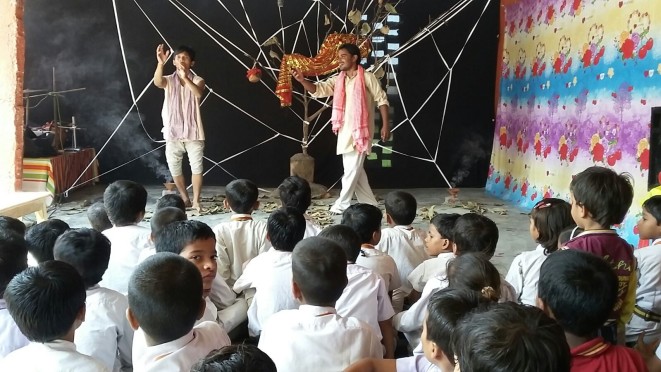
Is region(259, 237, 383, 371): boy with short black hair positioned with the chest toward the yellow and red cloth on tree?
yes

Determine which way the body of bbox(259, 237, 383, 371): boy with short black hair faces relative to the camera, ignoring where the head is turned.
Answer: away from the camera

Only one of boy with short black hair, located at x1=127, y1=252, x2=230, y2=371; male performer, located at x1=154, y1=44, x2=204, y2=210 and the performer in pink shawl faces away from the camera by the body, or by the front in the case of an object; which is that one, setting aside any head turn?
the boy with short black hair

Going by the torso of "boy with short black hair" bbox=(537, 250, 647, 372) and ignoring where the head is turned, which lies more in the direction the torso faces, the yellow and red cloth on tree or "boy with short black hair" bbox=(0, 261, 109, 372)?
the yellow and red cloth on tree

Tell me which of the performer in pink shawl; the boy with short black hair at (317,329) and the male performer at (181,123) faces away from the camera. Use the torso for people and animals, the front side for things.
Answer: the boy with short black hair

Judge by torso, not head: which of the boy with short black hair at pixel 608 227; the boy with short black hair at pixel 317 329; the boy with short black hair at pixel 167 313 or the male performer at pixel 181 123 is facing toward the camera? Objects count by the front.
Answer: the male performer

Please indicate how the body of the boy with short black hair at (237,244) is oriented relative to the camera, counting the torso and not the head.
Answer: away from the camera

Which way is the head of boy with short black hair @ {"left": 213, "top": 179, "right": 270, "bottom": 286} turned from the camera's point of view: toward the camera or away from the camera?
away from the camera

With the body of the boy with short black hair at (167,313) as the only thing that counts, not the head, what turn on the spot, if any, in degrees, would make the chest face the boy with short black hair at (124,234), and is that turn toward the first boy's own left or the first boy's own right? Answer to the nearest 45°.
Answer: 0° — they already face them

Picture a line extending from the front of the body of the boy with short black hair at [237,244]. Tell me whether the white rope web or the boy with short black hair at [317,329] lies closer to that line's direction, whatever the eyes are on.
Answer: the white rope web

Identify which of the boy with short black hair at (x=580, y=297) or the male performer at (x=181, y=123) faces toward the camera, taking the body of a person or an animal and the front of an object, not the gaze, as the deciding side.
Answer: the male performer

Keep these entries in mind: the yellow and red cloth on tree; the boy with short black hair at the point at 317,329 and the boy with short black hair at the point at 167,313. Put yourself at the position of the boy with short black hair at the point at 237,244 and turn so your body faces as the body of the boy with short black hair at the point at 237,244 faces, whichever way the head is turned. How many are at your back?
2

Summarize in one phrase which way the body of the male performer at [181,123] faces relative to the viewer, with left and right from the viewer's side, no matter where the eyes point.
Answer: facing the viewer

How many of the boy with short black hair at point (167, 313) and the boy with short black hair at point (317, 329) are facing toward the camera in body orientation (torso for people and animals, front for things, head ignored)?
0

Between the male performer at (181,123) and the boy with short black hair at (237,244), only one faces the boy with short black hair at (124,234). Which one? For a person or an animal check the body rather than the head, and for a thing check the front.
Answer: the male performer

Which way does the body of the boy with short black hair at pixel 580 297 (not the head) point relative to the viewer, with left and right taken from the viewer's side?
facing away from the viewer and to the left of the viewer

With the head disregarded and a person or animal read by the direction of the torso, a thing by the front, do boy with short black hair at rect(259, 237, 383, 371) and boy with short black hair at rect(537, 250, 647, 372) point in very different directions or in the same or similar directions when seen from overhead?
same or similar directions

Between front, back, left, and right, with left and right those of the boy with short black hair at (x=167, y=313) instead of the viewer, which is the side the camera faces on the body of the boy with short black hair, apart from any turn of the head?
back

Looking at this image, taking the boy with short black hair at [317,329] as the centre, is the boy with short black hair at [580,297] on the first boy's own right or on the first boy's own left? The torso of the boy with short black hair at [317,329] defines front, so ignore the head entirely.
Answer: on the first boy's own right
